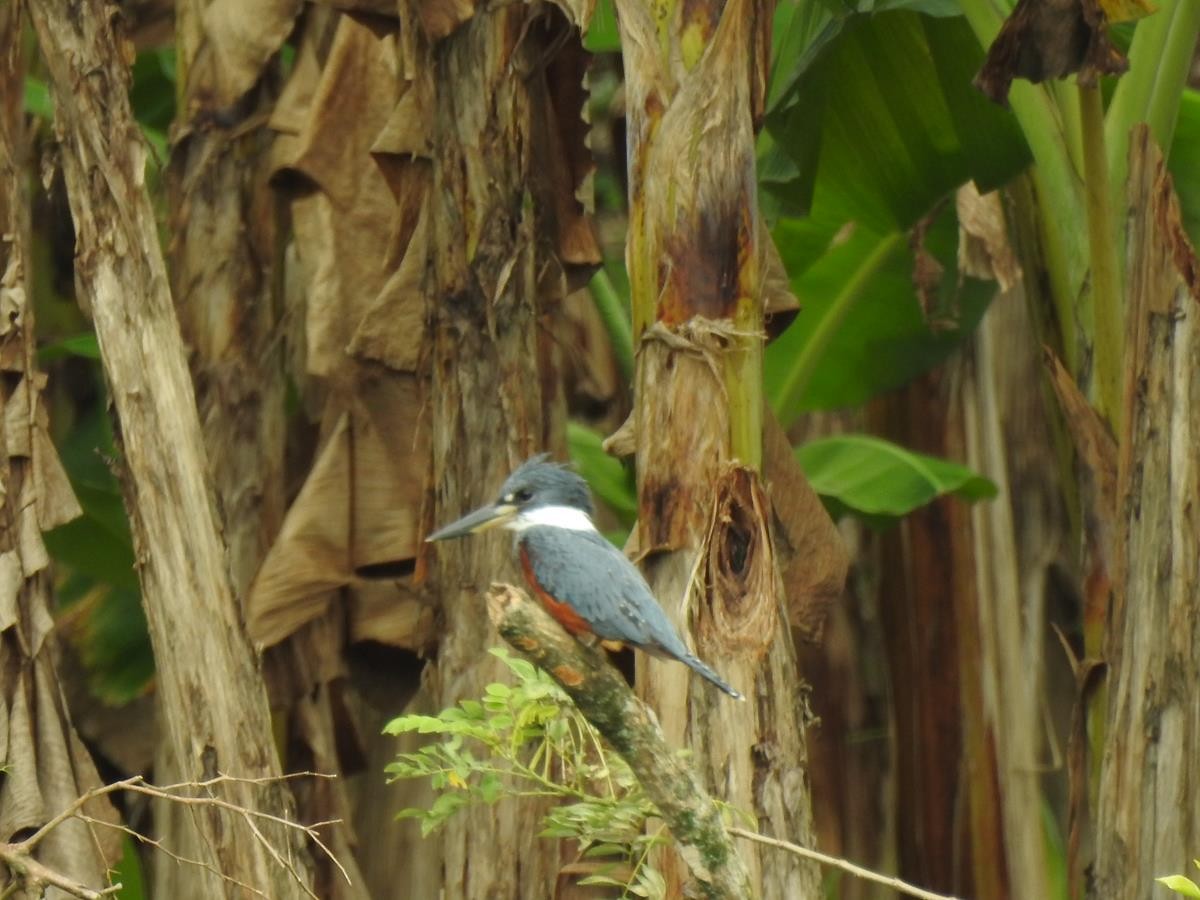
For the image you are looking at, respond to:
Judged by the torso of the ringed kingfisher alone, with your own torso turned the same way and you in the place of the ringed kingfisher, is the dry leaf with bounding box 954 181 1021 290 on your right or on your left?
on your right

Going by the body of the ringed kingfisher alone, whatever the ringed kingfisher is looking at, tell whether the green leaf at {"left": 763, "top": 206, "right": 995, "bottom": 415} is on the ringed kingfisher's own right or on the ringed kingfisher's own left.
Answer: on the ringed kingfisher's own right

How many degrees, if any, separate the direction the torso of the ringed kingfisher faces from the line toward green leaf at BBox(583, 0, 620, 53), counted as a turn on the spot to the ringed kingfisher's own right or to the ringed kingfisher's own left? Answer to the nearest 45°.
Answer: approximately 90° to the ringed kingfisher's own right

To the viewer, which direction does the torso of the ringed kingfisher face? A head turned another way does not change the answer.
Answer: to the viewer's left

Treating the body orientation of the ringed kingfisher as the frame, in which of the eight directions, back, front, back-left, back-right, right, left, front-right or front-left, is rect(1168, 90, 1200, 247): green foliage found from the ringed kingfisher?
back-right

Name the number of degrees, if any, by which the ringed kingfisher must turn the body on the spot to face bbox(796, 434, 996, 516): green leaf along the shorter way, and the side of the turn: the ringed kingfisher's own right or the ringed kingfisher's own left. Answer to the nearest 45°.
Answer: approximately 135° to the ringed kingfisher's own right

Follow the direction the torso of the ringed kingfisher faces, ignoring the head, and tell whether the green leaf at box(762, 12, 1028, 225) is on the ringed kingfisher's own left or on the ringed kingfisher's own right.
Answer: on the ringed kingfisher's own right

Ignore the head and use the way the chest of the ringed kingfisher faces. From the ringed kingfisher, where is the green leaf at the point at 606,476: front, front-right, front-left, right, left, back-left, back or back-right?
right

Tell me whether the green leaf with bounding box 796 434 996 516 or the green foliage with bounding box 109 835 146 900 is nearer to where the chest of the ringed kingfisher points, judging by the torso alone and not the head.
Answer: the green foliage

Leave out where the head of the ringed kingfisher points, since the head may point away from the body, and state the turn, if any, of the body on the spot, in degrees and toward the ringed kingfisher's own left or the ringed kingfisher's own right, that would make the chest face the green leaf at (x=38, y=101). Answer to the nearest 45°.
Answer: approximately 45° to the ringed kingfisher's own right
